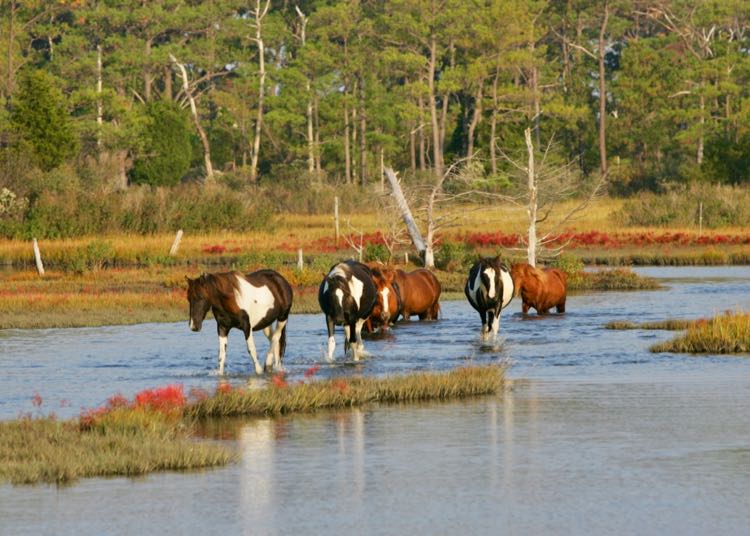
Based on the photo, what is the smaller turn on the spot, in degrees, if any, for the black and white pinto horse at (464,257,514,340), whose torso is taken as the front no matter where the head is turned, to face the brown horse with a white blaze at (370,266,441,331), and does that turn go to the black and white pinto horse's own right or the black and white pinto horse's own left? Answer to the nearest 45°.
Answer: approximately 135° to the black and white pinto horse's own right

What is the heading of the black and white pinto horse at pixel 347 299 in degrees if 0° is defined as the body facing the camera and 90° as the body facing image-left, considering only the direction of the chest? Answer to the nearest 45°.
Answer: approximately 0°

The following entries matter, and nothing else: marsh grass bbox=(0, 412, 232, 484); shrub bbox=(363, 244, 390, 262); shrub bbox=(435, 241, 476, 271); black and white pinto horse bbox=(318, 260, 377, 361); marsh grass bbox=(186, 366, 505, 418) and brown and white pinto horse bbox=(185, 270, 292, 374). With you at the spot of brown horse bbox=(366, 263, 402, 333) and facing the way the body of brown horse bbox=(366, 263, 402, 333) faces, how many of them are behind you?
2

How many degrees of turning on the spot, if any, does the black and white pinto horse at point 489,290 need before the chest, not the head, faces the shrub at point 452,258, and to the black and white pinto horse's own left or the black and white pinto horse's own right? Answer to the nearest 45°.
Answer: approximately 180°

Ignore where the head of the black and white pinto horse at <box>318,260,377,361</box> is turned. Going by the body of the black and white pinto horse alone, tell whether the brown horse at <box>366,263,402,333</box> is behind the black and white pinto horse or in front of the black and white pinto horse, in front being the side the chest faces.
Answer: behind

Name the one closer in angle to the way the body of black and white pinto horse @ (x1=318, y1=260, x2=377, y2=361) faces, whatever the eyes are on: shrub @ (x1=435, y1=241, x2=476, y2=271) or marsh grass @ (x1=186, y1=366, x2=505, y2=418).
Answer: the marsh grass

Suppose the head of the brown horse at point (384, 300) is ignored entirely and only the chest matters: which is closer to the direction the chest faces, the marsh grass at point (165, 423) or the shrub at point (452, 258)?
the marsh grass

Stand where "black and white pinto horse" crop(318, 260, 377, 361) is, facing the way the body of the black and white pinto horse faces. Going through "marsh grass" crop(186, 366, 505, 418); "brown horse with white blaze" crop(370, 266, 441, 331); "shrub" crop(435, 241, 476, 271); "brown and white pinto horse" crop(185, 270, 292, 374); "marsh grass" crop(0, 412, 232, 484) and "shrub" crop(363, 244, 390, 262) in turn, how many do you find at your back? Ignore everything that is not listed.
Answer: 3

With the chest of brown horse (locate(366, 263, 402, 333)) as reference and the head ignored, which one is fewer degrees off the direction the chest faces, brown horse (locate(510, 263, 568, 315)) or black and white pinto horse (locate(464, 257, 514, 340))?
the black and white pinto horse

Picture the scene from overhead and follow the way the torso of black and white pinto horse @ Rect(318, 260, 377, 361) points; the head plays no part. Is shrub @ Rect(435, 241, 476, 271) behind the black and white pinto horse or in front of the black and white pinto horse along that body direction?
behind

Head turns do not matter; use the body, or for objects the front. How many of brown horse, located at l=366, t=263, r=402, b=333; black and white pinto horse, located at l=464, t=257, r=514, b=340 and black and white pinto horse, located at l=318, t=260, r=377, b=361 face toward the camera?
3

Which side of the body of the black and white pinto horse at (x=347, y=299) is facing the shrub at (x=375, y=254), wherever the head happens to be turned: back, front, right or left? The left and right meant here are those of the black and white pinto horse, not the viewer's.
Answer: back
